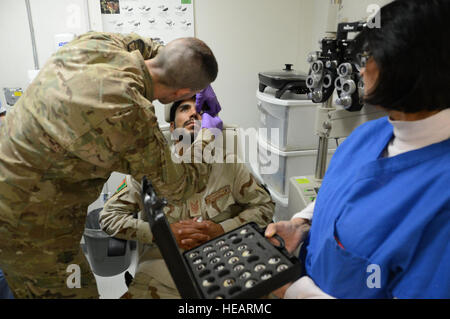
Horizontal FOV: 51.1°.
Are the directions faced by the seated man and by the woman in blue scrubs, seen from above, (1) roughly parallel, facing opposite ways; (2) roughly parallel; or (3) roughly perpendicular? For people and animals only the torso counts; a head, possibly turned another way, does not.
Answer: roughly perpendicular

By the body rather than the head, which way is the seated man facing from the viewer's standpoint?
toward the camera

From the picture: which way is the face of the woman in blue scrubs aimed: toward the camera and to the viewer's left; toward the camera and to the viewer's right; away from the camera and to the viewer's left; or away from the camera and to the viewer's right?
away from the camera and to the viewer's left

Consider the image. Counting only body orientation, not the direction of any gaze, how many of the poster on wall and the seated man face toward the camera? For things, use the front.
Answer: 2

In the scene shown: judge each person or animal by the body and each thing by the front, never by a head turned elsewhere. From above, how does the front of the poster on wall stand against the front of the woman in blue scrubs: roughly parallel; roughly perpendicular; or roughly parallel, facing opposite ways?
roughly perpendicular

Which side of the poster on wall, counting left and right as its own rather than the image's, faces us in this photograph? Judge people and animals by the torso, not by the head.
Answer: front

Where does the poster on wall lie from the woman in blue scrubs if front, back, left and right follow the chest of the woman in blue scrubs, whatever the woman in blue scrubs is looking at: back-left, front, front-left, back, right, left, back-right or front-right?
right

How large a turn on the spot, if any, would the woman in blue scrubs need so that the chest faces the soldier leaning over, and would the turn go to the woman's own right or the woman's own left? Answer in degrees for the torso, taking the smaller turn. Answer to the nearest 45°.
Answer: approximately 45° to the woman's own right

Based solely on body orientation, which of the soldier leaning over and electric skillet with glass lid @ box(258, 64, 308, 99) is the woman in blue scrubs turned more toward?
the soldier leaning over

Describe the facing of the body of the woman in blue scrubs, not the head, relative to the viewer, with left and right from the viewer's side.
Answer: facing the viewer and to the left of the viewer

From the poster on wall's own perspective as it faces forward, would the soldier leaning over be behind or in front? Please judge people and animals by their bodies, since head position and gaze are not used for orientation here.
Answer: in front
